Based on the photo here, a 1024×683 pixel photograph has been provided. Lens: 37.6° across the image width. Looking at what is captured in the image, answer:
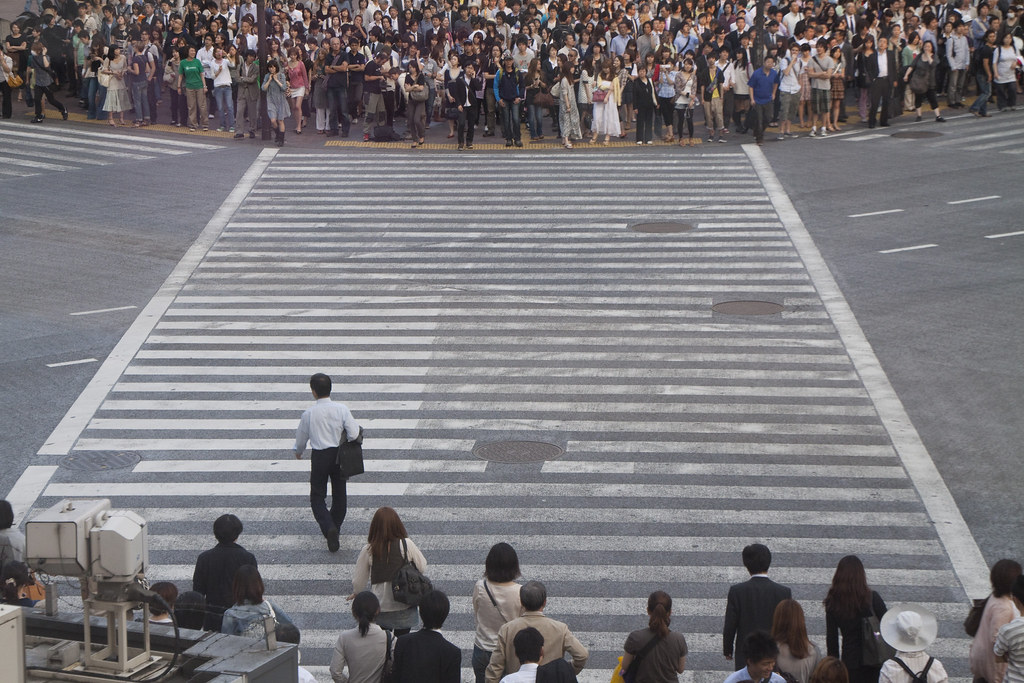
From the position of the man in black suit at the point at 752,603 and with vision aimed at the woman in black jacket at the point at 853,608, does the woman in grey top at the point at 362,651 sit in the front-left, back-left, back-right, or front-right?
back-right

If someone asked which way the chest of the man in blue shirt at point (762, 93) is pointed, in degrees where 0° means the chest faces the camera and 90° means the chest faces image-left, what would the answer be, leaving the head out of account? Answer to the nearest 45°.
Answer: approximately 0°

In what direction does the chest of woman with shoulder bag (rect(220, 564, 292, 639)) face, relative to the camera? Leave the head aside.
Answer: away from the camera

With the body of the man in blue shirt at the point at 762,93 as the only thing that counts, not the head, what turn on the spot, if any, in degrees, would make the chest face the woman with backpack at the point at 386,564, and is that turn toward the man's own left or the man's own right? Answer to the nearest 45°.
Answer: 0° — they already face them

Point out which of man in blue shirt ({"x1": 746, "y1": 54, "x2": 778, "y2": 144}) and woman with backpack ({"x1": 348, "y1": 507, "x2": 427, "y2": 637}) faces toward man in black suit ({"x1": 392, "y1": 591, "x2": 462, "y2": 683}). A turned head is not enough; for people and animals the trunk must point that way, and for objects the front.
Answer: the man in blue shirt

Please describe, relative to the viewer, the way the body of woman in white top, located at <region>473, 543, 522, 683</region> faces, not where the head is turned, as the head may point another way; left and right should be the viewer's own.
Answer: facing away from the viewer

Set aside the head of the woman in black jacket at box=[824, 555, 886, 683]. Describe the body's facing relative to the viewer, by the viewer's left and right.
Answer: facing away from the viewer

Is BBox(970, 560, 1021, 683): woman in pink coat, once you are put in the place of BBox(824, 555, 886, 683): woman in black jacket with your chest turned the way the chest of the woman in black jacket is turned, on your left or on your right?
on your right

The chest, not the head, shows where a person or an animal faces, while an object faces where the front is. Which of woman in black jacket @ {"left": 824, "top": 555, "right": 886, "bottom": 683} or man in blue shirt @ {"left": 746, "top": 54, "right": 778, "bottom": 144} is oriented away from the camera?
the woman in black jacket

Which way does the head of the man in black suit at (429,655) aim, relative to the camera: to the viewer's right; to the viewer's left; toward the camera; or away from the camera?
away from the camera

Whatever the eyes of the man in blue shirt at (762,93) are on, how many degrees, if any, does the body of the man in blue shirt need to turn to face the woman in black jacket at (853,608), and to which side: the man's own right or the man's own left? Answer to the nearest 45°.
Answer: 0° — they already face them

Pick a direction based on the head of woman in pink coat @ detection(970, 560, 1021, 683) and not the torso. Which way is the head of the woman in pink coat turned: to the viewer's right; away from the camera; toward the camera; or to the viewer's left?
away from the camera

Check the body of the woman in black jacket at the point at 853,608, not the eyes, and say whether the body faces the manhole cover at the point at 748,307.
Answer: yes

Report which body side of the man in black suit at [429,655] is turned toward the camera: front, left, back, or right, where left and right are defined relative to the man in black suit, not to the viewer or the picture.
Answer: back

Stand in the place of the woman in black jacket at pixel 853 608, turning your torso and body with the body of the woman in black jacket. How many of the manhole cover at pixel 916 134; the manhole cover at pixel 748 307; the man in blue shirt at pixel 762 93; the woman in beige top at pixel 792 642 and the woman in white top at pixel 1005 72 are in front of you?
4
